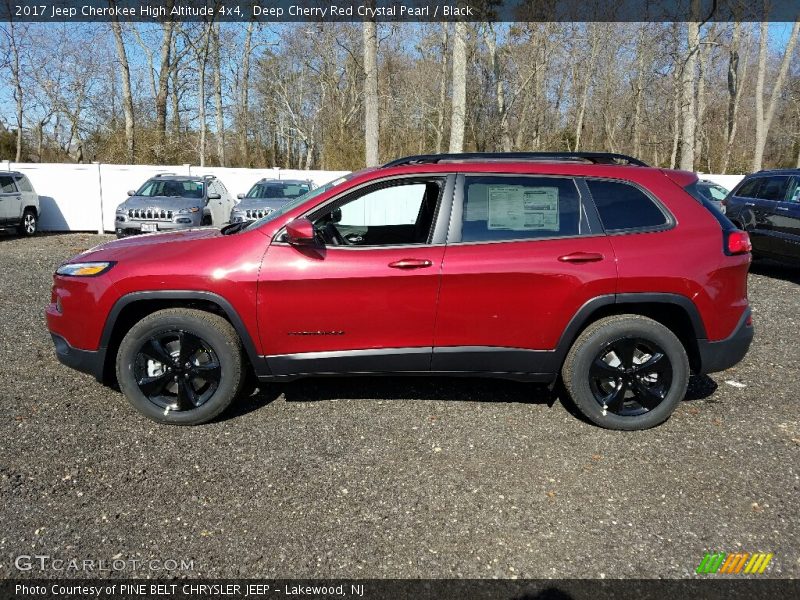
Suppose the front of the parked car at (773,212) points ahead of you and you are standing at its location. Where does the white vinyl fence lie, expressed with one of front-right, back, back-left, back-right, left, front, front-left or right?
back-right

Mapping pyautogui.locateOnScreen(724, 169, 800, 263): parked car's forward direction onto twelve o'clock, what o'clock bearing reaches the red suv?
The red suv is roughly at 2 o'clock from the parked car.

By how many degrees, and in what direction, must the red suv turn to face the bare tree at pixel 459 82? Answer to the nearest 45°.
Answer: approximately 90° to its right

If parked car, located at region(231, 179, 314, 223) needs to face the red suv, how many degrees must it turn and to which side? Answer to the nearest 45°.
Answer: approximately 45° to its left

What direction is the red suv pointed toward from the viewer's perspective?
to the viewer's left

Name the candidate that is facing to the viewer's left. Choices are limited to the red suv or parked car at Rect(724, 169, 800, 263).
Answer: the red suv

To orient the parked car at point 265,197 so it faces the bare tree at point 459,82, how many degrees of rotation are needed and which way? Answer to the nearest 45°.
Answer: approximately 135° to its left

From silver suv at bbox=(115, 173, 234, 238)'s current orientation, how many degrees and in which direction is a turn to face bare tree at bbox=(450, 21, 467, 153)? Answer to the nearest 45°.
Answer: approximately 135° to its left

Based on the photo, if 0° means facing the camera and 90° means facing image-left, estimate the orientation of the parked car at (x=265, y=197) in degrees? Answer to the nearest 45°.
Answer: approximately 45°

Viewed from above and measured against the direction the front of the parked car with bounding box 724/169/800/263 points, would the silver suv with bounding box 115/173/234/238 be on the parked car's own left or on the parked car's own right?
on the parked car's own right
